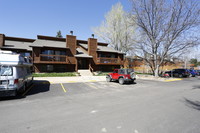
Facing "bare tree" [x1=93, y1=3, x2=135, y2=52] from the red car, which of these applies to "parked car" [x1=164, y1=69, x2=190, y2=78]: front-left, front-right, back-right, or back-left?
front-right

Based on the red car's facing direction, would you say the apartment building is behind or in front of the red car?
in front

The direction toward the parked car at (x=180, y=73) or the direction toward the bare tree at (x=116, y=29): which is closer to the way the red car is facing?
the bare tree

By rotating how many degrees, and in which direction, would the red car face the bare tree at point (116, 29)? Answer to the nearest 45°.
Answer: approximately 45° to its right

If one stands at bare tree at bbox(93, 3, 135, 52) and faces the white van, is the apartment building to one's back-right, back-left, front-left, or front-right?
front-right

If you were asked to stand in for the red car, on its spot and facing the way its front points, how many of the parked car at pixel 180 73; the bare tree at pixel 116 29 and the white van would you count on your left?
1

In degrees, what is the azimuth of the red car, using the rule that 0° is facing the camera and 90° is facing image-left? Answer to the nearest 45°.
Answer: approximately 135°

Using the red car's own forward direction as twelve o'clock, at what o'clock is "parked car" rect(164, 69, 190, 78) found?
The parked car is roughly at 3 o'clock from the red car.

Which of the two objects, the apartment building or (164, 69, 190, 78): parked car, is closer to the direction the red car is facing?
the apartment building
